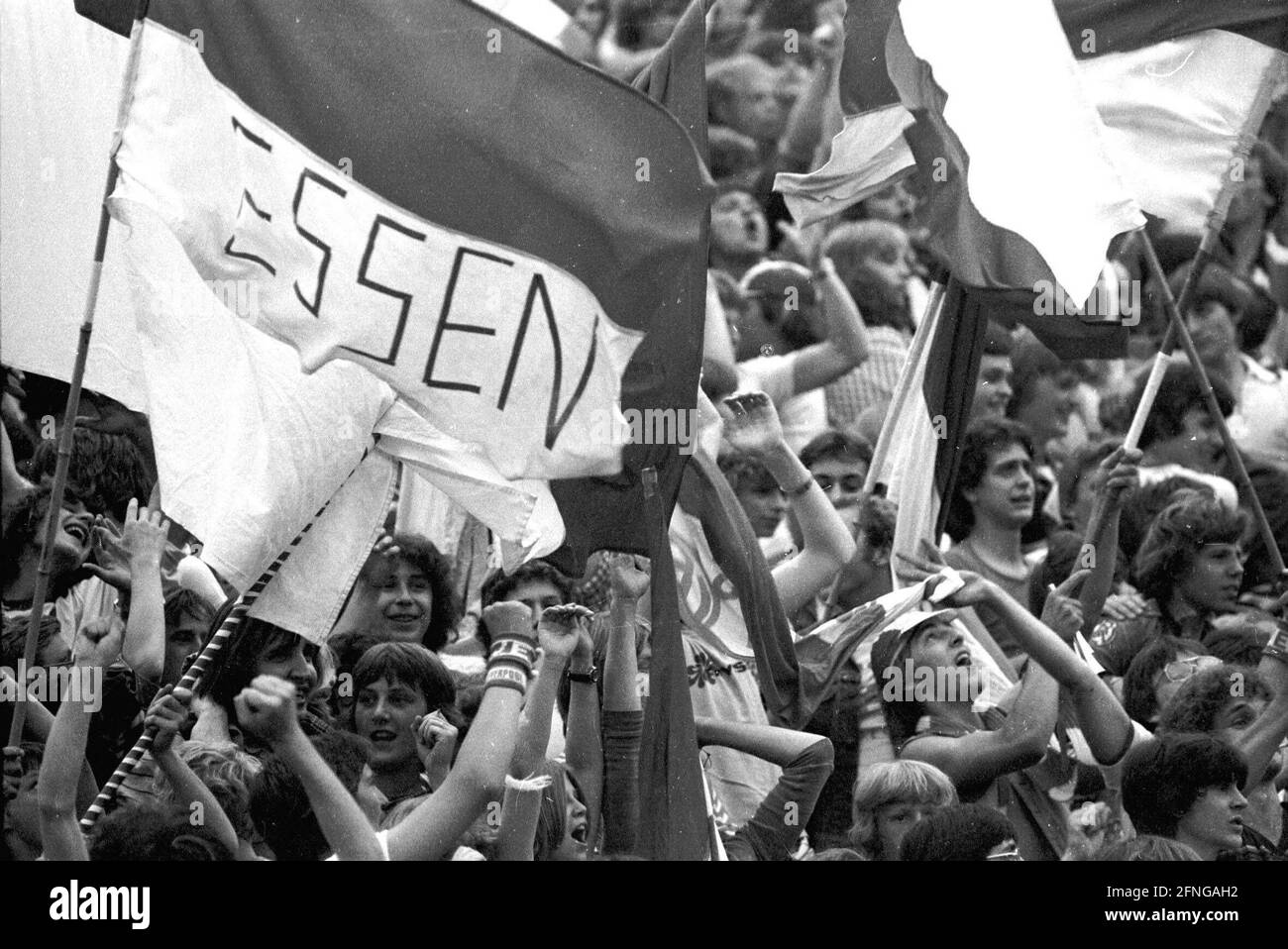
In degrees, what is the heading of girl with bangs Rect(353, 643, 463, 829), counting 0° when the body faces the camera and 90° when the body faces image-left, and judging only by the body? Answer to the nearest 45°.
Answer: approximately 45°
